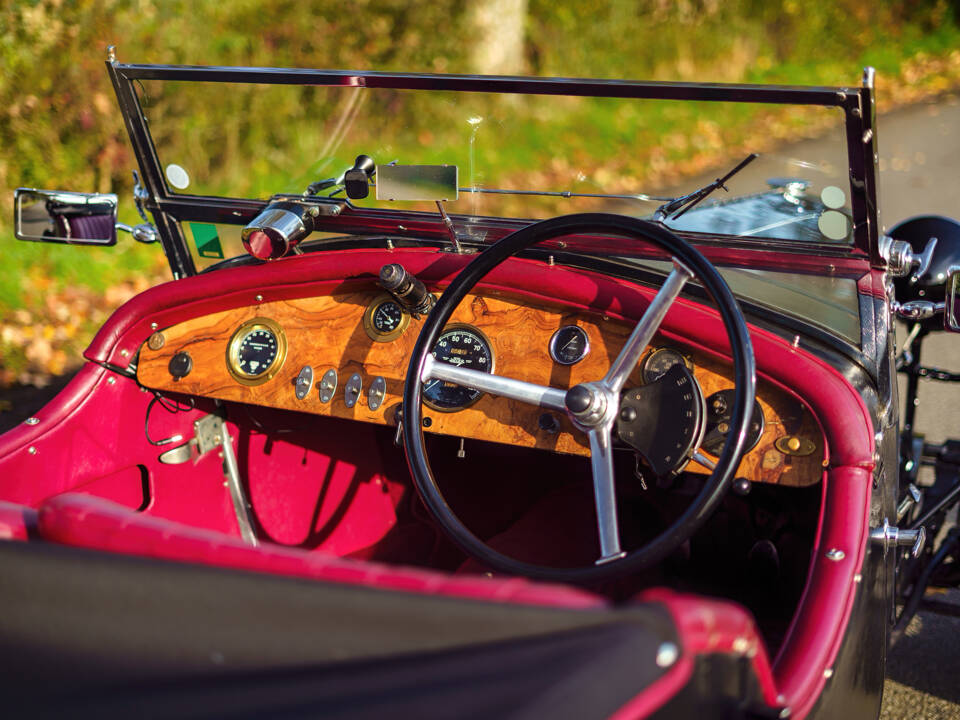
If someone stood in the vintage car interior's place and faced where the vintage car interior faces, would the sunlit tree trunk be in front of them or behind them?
in front

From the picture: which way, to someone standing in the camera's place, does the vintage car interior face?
facing away from the viewer and to the right of the viewer
